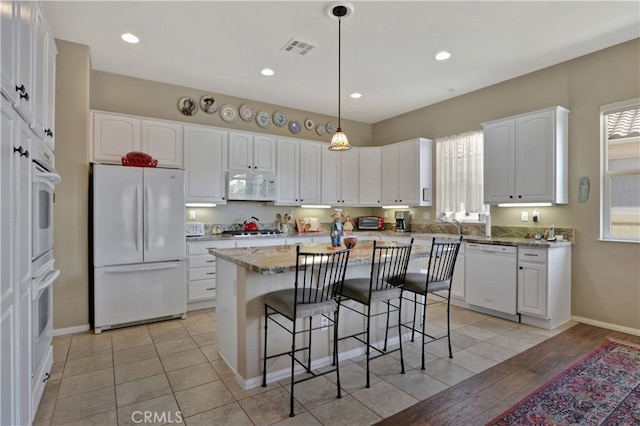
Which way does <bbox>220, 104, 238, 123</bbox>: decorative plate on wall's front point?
toward the camera

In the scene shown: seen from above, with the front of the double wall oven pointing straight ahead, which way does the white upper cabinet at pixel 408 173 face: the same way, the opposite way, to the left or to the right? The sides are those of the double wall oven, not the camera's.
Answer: the opposite way

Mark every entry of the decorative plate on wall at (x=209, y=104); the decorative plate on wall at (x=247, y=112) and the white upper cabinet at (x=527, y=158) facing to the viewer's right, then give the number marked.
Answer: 0

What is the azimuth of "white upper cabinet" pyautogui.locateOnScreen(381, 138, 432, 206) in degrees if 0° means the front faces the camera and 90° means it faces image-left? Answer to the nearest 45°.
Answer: approximately 45°

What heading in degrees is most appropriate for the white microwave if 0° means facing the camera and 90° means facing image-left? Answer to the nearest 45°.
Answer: approximately 315°

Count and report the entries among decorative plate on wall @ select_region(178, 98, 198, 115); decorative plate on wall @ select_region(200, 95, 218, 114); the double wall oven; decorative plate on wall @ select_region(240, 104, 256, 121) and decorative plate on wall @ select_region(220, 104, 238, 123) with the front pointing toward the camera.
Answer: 4

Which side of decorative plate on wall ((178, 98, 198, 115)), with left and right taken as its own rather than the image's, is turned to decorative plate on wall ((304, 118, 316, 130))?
left

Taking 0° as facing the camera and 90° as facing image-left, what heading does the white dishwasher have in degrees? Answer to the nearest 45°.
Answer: approximately 45°

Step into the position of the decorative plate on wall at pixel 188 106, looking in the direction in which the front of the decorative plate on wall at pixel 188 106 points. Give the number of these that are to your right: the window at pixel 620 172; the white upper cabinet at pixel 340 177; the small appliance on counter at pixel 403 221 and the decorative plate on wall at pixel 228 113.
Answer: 0

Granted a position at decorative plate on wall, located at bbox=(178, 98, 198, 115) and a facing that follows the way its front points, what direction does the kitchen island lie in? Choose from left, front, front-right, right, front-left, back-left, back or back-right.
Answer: front

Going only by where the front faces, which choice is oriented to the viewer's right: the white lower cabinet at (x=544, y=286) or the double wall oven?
the double wall oven

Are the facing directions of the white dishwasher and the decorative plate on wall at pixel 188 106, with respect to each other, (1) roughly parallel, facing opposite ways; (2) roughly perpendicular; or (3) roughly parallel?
roughly perpendicular

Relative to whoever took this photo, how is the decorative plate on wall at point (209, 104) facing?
facing the viewer

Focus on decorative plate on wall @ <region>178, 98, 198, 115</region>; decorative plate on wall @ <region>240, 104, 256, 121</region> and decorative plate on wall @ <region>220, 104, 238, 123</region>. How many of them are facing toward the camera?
3

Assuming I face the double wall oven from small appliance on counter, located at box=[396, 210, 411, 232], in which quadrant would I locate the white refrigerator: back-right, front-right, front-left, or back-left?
front-right

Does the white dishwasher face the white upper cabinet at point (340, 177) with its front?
no

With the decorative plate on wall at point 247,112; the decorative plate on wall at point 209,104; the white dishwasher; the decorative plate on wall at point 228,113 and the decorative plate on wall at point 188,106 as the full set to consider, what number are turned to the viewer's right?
0

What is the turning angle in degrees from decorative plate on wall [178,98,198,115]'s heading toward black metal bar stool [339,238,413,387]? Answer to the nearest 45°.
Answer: approximately 45° to its left

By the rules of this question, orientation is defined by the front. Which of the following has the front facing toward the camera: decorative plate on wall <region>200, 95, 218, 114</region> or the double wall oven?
the decorative plate on wall

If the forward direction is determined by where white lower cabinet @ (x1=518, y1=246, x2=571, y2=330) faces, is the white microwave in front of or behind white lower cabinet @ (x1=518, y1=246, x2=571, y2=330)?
in front
